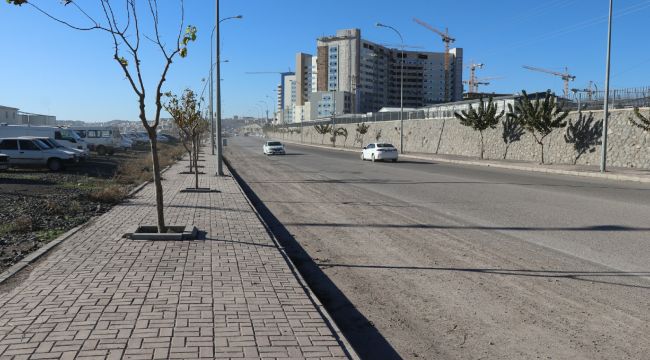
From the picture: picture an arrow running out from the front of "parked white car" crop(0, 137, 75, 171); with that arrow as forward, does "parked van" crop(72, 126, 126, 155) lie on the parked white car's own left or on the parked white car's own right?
on the parked white car's own left

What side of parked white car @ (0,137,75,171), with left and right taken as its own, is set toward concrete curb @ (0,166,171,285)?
right

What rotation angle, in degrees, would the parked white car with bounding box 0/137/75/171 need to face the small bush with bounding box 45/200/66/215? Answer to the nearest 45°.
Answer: approximately 90° to its right

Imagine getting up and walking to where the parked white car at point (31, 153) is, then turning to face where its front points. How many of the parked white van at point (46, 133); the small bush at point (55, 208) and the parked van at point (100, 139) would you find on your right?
1

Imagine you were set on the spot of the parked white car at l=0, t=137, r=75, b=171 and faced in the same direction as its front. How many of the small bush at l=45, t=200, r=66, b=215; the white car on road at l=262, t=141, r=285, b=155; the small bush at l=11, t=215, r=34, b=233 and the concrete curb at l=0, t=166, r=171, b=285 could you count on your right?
3

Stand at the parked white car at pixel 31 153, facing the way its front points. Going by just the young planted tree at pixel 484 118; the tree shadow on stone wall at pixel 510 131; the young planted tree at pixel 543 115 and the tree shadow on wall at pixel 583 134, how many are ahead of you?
4

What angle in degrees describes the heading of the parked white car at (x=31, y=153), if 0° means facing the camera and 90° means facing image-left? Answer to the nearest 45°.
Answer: approximately 270°

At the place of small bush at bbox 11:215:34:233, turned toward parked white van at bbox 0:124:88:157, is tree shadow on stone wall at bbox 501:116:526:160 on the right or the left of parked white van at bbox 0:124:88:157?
right

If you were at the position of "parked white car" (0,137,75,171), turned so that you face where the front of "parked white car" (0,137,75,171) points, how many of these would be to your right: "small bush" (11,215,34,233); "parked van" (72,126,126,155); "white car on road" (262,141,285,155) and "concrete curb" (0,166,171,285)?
2

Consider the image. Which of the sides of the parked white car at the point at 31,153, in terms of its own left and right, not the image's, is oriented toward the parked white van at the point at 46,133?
left

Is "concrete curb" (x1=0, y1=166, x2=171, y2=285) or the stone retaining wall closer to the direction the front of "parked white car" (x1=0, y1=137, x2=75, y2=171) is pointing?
the stone retaining wall

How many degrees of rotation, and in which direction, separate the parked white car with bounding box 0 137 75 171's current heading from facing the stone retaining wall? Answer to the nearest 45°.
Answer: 0° — it already faces it

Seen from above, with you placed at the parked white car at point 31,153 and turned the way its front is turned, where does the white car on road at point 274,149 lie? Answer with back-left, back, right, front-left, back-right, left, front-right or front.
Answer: front-left

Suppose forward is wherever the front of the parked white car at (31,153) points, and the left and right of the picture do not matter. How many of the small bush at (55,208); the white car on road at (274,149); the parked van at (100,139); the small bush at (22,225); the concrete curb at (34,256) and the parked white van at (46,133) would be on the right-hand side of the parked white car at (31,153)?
3

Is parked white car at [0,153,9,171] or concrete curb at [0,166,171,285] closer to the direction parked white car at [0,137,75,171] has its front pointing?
the concrete curb
